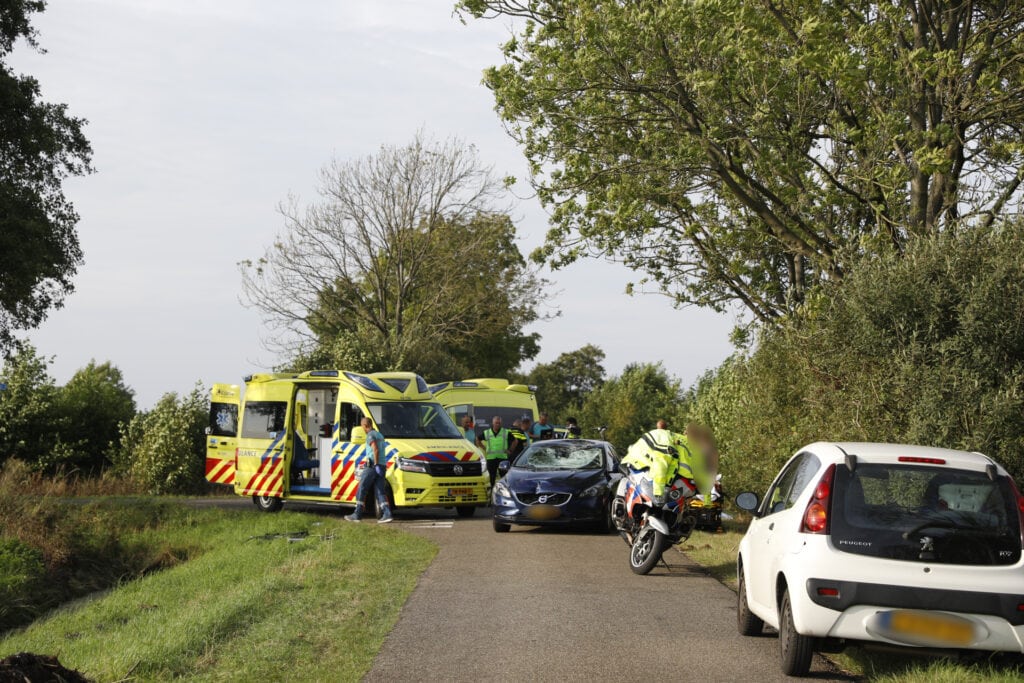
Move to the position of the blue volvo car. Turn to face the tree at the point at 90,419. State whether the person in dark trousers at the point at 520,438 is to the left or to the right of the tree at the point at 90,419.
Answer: right

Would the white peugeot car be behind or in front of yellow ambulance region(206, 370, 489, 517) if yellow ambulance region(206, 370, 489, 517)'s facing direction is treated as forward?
in front

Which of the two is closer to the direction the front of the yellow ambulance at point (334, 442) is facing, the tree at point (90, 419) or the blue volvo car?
the blue volvo car

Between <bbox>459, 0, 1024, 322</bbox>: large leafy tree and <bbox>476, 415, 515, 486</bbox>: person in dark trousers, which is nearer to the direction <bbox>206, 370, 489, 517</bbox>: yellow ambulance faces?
the large leafy tree

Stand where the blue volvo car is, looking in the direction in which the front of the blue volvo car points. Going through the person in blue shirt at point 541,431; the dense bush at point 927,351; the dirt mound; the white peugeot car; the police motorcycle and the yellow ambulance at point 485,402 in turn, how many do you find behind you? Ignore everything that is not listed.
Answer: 2

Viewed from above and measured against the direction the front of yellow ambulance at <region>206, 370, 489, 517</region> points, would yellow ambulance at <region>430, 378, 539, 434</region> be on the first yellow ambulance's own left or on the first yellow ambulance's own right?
on the first yellow ambulance's own left

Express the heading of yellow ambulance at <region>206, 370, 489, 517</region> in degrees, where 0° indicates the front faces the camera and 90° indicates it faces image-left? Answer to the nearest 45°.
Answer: approximately 315°

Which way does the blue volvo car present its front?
toward the camera

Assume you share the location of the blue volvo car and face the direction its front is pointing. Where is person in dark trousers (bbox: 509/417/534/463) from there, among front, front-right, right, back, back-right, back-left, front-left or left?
back

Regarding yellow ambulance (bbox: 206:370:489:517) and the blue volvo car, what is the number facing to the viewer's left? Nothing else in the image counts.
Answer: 0

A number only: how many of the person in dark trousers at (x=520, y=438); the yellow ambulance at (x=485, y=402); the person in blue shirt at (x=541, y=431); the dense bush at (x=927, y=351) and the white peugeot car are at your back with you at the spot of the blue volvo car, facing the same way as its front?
3

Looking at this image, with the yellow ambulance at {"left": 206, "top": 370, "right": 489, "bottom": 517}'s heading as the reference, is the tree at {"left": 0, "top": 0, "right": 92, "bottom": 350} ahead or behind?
behind

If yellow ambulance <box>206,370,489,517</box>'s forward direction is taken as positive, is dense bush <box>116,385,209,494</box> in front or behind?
behind

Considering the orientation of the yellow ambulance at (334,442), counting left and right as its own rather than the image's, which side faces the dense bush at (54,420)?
back

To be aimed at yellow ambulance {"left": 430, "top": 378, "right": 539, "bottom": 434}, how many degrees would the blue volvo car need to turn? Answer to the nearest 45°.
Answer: approximately 180°

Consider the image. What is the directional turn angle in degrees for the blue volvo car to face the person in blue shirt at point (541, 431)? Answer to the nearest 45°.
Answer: approximately 180°

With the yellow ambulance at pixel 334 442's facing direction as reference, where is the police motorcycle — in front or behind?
in front

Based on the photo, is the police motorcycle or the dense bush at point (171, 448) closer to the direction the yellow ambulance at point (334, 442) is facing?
the police motorcycle
